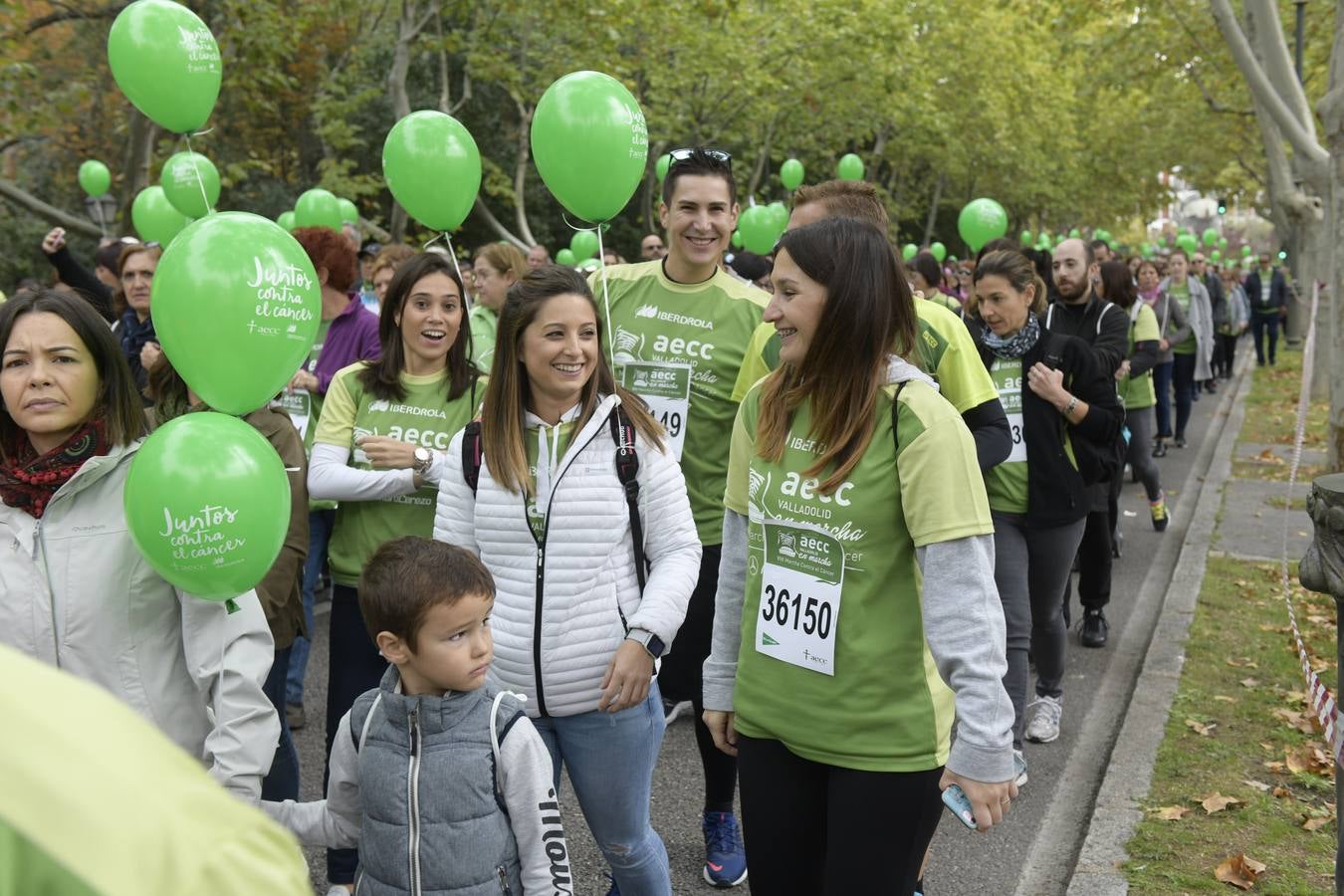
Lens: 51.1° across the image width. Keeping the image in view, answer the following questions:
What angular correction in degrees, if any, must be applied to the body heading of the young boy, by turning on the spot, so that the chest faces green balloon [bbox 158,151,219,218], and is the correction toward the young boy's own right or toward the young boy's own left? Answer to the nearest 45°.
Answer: approximately 180°

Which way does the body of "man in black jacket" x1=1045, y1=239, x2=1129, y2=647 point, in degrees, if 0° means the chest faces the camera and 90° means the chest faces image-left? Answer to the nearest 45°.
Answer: approximately 45°

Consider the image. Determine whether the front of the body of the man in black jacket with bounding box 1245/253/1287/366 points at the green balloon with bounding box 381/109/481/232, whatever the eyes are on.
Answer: yes

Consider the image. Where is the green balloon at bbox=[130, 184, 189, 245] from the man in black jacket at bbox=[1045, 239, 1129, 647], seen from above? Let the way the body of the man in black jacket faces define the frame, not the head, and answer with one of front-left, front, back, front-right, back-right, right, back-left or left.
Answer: front-right

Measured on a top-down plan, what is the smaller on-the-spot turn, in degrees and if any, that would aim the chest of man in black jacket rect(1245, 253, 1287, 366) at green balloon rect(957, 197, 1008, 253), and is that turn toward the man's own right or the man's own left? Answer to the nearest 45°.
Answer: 0° — they already face it

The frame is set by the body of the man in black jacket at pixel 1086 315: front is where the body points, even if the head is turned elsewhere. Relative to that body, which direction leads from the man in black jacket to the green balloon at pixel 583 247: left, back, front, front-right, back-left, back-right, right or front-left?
right

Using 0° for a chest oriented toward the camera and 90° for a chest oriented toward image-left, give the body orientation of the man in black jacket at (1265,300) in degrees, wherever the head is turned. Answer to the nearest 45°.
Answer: approximately 0°

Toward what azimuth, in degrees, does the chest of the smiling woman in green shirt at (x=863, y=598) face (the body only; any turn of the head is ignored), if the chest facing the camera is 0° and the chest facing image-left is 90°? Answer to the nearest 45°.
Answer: approximately 45°

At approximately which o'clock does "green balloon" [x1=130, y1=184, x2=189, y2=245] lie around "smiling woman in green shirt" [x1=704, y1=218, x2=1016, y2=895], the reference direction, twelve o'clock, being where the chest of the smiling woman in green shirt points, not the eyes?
The green balloon is roughly at 3 o'clock from the smiling woman in green shirt.

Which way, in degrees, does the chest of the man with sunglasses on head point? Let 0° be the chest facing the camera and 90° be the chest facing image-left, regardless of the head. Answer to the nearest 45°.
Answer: approximately 0°

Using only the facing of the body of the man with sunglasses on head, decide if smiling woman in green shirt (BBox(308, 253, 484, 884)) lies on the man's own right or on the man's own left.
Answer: on the man's own right

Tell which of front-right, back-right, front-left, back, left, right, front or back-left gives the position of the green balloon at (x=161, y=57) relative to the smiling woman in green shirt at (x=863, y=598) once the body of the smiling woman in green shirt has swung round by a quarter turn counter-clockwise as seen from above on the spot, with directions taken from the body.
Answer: back
